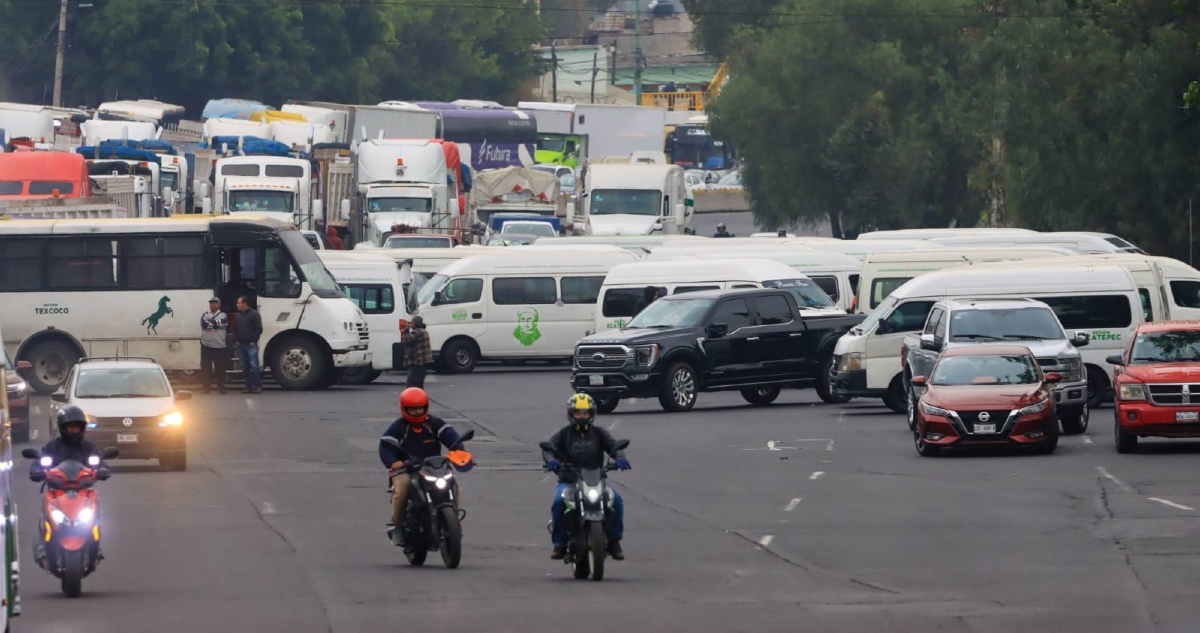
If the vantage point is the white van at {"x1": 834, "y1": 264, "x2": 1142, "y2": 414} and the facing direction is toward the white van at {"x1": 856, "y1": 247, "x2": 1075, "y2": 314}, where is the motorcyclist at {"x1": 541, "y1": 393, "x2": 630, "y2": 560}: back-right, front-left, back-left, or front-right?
back-left

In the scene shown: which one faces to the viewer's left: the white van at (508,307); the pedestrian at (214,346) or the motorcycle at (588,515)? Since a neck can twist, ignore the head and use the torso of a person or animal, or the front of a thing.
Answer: the white van

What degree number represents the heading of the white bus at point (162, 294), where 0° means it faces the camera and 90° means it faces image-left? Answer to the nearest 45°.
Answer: approximately 270°

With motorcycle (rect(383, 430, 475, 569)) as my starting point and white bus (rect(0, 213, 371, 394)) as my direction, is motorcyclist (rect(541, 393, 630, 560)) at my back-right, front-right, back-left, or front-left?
back-right

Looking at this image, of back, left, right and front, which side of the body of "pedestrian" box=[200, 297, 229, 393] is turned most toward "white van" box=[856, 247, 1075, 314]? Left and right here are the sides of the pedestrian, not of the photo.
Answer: left

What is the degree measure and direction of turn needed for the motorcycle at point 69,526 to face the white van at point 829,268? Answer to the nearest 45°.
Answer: approximately 135° to its left
